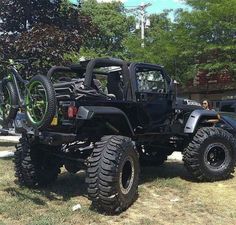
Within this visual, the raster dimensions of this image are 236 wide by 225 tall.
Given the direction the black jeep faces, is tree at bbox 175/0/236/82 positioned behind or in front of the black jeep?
in front

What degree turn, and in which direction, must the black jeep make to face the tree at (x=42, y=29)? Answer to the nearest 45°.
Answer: approximately 90° to its left

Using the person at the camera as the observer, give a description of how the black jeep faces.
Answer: facing away from the viewer and to the right of the viewer

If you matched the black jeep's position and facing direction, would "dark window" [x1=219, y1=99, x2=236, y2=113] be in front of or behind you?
in front

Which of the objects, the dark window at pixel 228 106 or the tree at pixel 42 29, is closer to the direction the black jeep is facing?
the dark window
